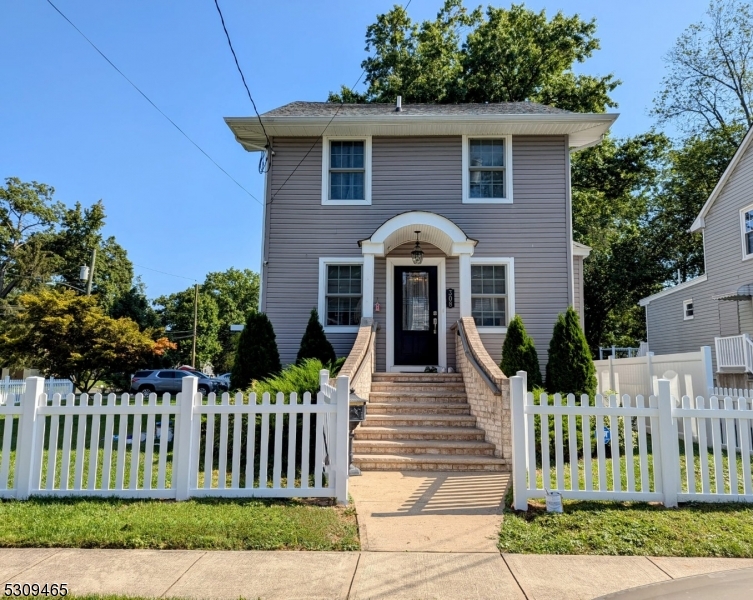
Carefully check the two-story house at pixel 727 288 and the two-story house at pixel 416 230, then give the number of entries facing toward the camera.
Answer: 2

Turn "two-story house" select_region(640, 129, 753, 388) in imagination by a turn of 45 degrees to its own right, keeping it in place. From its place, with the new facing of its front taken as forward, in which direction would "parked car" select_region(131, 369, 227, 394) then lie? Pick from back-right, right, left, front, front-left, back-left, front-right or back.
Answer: front-right

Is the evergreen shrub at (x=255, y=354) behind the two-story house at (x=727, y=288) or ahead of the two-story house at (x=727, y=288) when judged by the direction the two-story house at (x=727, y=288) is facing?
ahead

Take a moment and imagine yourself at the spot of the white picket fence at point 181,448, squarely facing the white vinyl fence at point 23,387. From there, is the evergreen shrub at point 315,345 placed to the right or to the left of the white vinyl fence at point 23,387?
right

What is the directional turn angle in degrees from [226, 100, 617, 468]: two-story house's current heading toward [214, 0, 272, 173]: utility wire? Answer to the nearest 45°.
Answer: approximately 45° to its right

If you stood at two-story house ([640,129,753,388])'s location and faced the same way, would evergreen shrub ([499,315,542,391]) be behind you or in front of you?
in front

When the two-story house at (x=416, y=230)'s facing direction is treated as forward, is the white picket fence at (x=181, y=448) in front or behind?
in front

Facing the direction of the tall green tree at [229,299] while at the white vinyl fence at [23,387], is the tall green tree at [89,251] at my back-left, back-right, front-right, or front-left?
front-left

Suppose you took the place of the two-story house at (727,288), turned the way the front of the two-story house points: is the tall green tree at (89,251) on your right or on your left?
on your right

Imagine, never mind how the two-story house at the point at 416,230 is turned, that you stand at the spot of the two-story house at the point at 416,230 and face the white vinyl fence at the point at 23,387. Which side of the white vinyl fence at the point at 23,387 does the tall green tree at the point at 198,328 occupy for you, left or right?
right

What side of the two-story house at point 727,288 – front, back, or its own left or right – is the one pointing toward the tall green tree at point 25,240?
right

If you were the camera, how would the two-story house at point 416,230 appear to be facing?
facing the viewer

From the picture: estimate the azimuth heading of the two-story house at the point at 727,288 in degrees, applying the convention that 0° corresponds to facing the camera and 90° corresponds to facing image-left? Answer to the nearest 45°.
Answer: approximately 0°

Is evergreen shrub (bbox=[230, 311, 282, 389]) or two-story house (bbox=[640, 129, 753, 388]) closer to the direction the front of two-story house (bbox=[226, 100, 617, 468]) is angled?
the evergreen shrub
